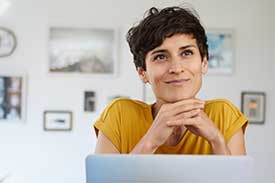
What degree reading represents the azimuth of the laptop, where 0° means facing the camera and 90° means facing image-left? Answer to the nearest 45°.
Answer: approximately 180°

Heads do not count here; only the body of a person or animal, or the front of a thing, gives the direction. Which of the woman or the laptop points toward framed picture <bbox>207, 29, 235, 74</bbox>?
the laptop

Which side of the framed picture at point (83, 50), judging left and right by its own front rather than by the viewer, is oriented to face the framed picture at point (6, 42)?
right

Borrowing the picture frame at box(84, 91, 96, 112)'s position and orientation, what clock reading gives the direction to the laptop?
The laptop is roughly at 12 o'clock from the picture frame.

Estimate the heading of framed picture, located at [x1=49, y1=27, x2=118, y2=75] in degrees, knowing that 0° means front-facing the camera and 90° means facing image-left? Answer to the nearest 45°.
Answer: approximately 0°

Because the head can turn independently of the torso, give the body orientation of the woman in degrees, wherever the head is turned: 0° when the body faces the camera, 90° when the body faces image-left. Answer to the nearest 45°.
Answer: approximately 0°

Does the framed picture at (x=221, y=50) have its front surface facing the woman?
yes

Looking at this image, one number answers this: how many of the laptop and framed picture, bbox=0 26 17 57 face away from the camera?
1

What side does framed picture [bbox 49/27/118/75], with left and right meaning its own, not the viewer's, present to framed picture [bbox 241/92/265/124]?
left

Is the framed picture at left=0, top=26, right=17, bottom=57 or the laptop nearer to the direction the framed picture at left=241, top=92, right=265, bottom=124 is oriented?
the laptop

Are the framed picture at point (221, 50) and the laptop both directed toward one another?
yes
